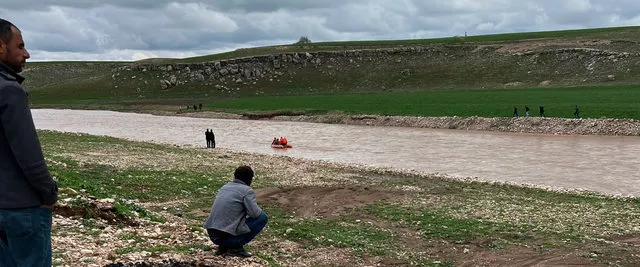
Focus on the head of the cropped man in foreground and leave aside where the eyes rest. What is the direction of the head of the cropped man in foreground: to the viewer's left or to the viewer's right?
to the viewer's right

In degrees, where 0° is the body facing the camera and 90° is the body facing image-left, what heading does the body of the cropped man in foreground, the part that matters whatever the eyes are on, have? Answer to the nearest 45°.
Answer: approximately 270°
